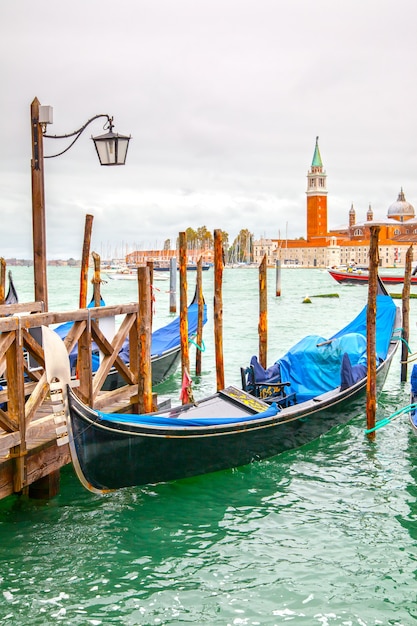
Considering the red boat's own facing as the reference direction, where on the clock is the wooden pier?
The wooden pier is roughly at 9 o'clock from the red boat.

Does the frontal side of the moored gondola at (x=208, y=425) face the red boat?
no

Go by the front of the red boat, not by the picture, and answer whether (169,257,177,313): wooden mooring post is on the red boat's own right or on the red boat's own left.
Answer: on the red boat's own left

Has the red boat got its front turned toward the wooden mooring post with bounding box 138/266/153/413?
no

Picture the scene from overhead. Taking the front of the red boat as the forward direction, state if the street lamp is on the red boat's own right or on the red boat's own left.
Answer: on the red boat's own left

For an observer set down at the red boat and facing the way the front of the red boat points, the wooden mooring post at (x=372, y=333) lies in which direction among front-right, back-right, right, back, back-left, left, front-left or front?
left

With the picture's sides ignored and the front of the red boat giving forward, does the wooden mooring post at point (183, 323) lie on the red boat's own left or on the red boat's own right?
on the red boat's own left

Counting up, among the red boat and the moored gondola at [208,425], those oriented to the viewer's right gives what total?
0

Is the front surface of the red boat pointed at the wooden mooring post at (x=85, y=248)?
no

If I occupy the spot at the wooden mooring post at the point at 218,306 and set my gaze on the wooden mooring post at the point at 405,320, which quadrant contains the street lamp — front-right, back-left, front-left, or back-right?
back-right

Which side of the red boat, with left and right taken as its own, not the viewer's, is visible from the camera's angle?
left
